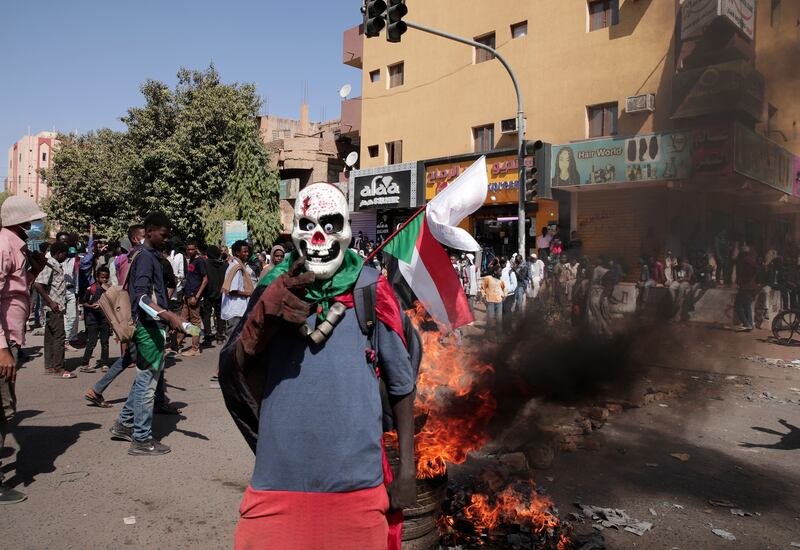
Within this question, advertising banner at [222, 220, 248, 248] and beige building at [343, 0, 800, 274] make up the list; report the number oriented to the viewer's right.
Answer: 0

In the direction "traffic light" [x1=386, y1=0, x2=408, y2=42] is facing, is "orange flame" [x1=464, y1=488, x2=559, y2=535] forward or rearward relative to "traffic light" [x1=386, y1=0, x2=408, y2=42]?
forward

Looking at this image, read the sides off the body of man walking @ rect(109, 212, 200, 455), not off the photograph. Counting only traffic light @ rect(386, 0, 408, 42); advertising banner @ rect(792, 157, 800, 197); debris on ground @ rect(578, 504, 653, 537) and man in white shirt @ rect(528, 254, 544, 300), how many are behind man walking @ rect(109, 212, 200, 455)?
0

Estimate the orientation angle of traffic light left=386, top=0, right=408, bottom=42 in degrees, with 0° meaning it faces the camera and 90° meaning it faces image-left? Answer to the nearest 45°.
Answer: approximately 315°

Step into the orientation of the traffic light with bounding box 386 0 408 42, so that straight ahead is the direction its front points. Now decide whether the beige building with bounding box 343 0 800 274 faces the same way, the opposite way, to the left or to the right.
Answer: to the right

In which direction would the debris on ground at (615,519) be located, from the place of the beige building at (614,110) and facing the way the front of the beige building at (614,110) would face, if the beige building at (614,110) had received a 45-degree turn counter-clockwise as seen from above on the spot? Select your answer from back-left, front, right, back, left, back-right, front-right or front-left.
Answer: front

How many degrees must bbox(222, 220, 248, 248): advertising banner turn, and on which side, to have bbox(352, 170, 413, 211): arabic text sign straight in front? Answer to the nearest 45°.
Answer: approximately 135° to its left

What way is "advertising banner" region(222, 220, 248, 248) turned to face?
toward the camera

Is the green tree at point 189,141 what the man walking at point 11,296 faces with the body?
no

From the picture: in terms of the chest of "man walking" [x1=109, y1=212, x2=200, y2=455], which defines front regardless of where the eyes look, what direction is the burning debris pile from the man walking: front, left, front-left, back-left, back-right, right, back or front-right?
front-right

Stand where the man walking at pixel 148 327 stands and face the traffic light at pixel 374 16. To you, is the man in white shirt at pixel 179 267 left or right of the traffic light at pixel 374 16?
left

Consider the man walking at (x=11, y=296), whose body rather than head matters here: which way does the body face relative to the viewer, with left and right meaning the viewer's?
facing to the right of the viewer

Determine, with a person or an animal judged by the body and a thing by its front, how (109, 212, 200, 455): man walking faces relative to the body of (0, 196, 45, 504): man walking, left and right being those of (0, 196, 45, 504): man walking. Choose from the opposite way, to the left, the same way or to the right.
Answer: the same way

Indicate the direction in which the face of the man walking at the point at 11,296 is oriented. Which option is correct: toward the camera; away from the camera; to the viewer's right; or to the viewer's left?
to the viewer's right

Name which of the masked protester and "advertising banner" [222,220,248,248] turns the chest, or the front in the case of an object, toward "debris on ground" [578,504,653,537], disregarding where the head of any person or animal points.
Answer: the advertising banner

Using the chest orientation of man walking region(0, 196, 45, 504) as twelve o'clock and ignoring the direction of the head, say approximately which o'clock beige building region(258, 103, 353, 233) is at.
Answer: The beige building is roughly at 10 o'clock from the man walking.
